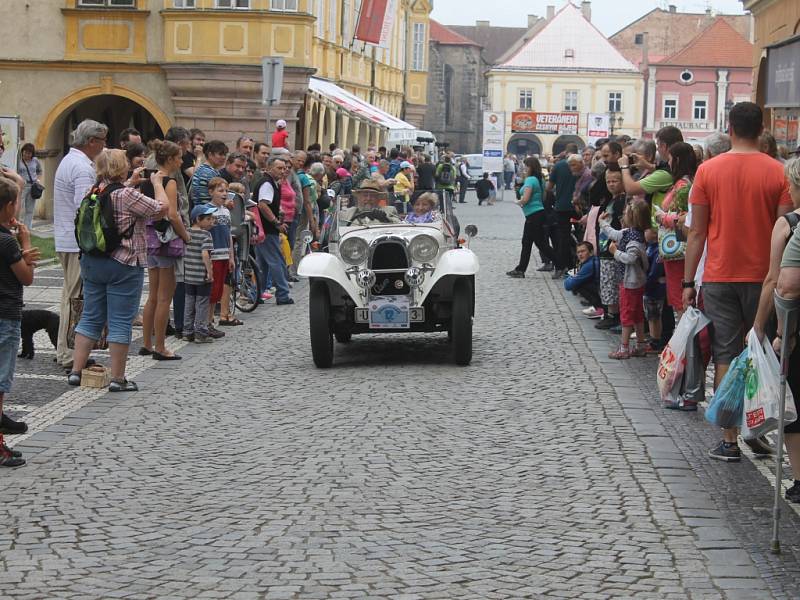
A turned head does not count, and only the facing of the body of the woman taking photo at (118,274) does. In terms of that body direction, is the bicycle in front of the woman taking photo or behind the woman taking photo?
in front

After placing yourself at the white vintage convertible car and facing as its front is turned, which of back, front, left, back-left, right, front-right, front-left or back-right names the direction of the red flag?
back

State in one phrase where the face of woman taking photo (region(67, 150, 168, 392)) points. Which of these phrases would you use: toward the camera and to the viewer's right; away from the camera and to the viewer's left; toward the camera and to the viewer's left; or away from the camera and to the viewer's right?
away from the camera and to the viewer's right

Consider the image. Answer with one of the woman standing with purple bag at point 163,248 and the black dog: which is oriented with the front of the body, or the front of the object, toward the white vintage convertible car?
the woman standing with purple bag

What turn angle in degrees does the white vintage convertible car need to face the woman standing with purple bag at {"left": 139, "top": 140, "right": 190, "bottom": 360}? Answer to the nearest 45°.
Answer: approximately 90° to its right

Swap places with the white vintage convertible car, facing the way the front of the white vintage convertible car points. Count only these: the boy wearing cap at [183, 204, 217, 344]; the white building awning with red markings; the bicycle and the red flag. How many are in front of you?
0

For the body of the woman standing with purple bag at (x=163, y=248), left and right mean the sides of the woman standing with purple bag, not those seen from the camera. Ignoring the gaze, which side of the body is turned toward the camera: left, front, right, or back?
right

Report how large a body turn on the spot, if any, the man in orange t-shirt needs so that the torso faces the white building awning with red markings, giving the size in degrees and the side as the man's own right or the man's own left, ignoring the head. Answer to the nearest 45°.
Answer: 0° — they already face it

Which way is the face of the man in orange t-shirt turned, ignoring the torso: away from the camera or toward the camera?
away from the camera

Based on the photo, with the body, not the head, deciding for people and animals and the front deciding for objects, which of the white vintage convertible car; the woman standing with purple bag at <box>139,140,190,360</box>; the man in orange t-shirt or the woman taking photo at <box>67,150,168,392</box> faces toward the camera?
the white vintage convertible car

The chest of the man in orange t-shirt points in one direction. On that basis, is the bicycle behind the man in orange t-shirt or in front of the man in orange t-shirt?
in front

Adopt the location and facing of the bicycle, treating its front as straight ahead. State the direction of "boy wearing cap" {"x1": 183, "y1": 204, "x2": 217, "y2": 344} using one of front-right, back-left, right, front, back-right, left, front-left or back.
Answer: back-left

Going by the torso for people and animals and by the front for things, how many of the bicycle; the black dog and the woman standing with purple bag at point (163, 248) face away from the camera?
0

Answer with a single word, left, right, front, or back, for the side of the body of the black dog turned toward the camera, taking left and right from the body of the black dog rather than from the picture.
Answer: left

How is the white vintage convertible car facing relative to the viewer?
toward the camera

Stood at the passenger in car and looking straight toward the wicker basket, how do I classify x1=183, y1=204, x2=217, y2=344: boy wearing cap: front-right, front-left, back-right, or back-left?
front-right

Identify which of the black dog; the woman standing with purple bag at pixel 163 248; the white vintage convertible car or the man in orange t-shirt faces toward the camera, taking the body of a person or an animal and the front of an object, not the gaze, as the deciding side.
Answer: the white vintage convertible car

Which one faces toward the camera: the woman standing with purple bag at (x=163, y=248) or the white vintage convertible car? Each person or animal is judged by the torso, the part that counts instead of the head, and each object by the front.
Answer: the white vintage convertible car

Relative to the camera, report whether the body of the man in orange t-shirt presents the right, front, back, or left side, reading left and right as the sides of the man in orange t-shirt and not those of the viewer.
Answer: back

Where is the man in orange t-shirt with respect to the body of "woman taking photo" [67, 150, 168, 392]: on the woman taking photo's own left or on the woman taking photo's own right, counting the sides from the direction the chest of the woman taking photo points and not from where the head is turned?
on the woman taking photo's own right

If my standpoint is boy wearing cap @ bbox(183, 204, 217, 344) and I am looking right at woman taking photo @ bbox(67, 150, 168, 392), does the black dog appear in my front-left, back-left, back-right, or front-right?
front-right

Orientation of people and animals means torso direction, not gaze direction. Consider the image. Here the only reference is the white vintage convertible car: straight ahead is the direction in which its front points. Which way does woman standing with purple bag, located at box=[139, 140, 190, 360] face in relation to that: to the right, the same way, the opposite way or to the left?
to the left
